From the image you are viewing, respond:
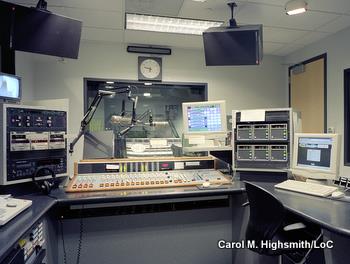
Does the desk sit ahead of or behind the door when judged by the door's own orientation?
ahead

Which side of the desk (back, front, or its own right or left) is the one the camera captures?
front

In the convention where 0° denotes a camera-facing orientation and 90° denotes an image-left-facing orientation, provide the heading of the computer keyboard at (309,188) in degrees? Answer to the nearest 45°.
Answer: approximately 45°

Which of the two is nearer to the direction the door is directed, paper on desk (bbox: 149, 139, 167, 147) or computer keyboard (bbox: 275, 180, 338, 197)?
the paper on desk

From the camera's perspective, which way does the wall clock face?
toward the camera

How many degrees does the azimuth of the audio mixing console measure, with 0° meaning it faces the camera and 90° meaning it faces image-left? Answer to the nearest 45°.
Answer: approximately 0°

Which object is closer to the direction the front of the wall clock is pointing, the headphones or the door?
the headphones

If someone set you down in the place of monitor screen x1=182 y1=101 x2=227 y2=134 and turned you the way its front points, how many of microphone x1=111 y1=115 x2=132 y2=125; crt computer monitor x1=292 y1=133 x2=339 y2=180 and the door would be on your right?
1

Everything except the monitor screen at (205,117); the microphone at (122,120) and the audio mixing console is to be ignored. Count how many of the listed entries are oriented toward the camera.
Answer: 2
